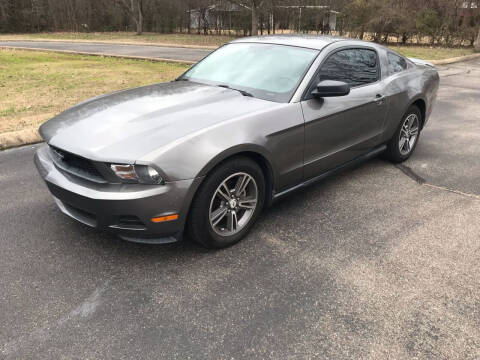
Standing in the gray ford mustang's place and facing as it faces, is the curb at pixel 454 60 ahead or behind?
behind

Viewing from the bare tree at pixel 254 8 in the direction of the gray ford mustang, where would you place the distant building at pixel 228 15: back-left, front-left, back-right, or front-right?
back-right

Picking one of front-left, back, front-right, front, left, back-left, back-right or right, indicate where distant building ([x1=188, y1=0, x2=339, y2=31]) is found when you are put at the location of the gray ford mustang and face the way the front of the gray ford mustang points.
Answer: back-right

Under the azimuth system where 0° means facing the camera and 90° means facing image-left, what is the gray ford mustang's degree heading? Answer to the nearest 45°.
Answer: approximately 45°

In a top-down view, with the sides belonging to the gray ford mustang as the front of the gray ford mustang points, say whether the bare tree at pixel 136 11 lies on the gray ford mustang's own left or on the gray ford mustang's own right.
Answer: on the gray ford mustang's own right

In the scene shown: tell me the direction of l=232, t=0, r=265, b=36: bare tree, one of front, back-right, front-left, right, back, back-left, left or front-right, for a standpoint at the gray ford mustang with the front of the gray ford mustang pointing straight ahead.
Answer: back-right
